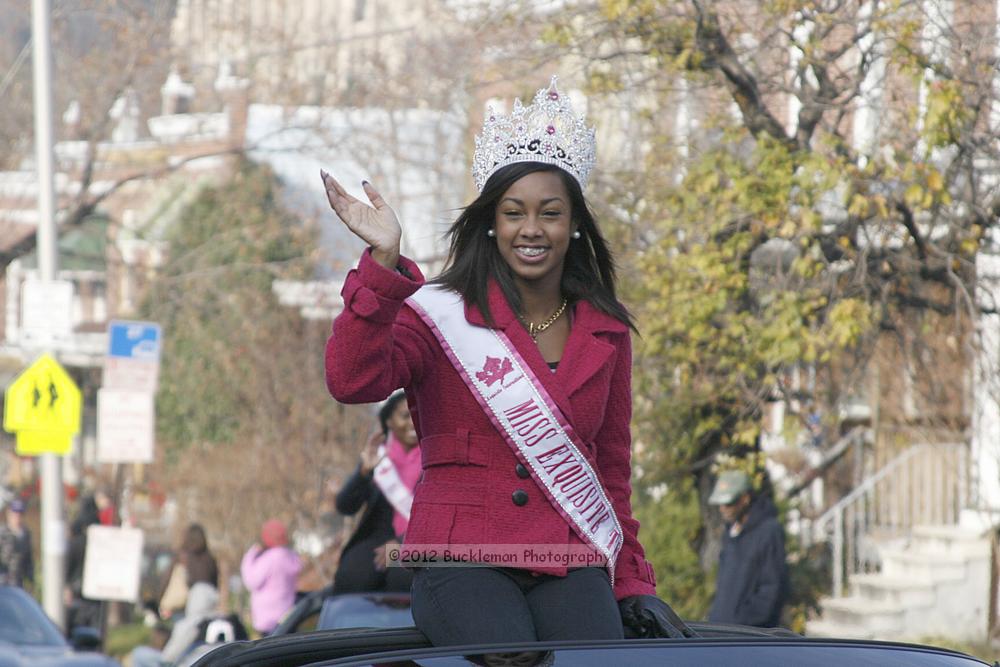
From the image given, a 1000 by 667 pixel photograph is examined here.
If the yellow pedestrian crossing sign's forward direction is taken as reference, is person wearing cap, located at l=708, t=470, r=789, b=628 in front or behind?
in front

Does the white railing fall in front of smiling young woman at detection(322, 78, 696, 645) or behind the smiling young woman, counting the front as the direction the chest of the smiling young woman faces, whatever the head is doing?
behind

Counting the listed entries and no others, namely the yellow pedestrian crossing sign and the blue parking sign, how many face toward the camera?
2

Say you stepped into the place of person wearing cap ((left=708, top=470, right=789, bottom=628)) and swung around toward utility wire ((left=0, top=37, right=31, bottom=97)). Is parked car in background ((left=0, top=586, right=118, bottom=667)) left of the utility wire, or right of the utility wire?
left

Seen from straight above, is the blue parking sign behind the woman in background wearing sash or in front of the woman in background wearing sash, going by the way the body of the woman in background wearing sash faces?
behind

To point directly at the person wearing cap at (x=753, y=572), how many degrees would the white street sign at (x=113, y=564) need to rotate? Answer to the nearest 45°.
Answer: approximately 45° to its left

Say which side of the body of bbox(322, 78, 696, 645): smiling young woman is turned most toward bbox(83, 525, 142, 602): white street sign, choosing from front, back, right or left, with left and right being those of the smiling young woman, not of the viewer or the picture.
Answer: back

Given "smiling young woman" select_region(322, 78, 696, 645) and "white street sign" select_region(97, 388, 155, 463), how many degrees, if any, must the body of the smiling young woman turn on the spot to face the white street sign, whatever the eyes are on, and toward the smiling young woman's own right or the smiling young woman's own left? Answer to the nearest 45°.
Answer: approximately 180°
